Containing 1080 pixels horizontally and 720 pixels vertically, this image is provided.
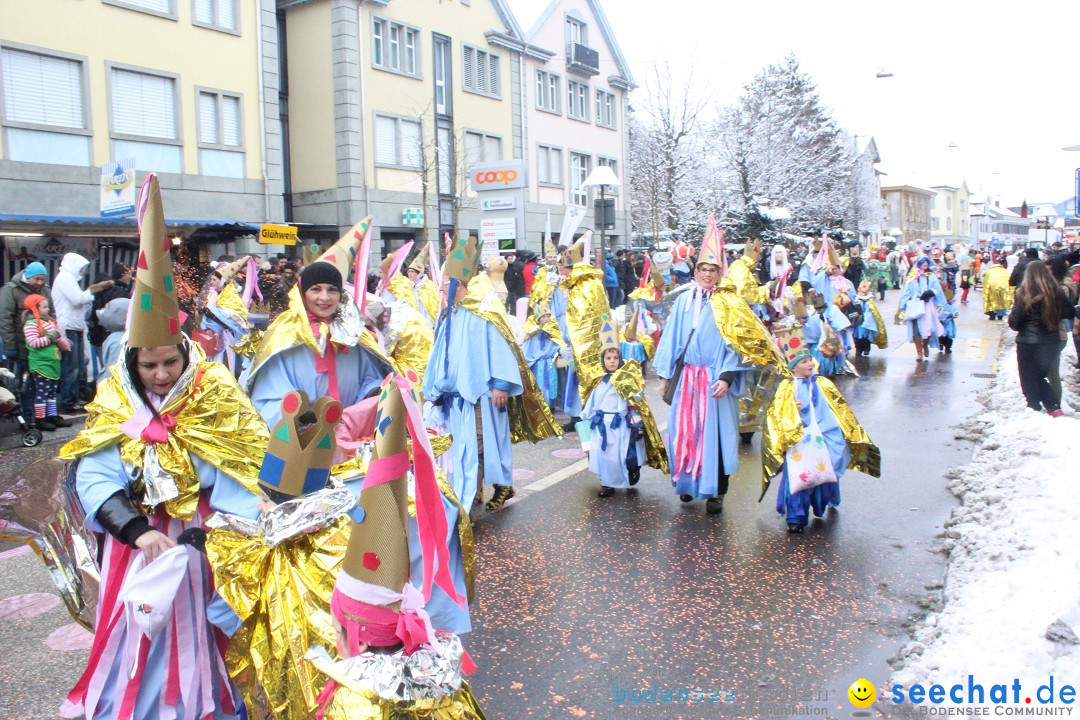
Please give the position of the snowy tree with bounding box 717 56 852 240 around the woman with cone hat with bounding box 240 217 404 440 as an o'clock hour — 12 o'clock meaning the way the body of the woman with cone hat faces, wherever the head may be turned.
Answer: The snowy tree is roughly at 7 o'clock from the woman with cone hat.

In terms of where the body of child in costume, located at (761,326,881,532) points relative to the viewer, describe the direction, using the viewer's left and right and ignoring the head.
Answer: facing the viewer

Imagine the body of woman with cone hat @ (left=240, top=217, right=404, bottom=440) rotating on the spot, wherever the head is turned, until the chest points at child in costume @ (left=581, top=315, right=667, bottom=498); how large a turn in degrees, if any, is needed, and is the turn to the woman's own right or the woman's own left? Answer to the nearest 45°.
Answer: approximately 135° to the woman's own left

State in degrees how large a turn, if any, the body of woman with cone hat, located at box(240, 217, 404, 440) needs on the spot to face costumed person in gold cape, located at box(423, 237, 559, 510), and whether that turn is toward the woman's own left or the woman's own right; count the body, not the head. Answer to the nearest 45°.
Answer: approximately 135° to the woman's own left

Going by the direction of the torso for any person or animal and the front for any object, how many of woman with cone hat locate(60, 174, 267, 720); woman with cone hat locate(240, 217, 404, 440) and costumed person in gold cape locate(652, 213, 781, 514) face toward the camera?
3

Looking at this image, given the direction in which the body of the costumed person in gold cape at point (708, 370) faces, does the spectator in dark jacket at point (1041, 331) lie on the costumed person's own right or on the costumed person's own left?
on the costumed person's own left

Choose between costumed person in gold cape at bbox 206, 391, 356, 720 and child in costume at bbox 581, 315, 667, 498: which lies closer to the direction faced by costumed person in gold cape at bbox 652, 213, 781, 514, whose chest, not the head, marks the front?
the costumed person in gold cape

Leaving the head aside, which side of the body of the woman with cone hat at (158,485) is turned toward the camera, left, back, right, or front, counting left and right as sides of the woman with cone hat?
front
